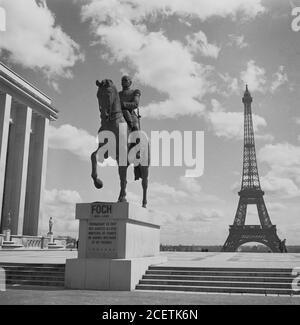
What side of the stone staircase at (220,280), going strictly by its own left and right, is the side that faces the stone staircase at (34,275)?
right

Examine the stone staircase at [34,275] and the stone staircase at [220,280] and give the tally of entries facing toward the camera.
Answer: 2

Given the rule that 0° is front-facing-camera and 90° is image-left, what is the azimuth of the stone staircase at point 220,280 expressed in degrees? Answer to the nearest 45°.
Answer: approximately 0°
